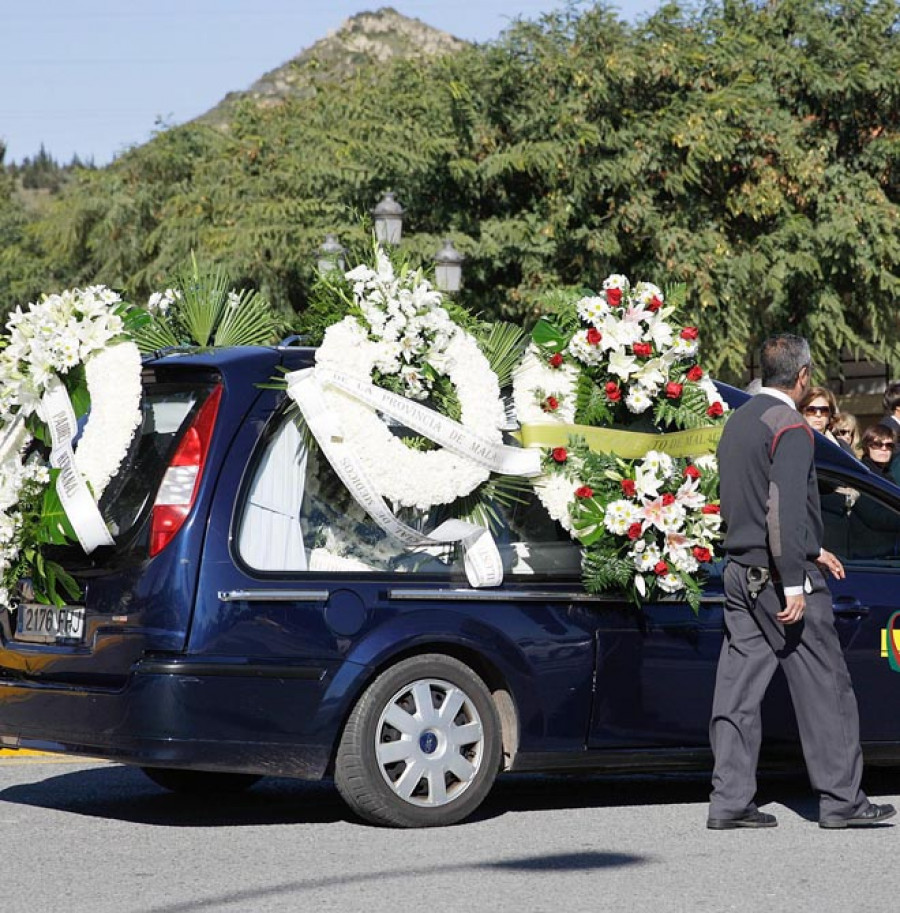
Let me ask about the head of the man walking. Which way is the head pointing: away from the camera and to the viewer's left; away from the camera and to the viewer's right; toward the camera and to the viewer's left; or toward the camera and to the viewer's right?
away from the camera and to the viewer's right

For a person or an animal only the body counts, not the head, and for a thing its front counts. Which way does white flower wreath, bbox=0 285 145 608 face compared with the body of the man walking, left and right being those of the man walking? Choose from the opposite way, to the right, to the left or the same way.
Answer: the opposite way

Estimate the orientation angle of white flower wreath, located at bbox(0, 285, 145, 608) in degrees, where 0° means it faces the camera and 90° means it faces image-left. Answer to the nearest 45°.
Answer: approximately 45°

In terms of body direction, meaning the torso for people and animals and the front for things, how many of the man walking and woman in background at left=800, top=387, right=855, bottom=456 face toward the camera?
1

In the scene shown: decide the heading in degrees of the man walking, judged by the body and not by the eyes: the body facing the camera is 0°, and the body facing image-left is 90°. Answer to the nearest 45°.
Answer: approximately 225°

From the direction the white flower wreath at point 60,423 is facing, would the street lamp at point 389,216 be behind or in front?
behind

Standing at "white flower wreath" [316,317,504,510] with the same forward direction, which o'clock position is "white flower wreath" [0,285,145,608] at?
"white flower wreath" [0,285,145,608] is roughly at 3 o'clock from "white flower wreath" [316,317,504,510].

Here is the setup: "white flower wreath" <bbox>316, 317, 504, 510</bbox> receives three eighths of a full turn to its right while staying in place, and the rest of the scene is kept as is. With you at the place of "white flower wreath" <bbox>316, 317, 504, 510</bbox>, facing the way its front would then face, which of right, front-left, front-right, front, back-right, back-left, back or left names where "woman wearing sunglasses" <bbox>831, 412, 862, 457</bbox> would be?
right

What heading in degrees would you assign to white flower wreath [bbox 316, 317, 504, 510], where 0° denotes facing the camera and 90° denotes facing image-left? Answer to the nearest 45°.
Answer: approximately 0°

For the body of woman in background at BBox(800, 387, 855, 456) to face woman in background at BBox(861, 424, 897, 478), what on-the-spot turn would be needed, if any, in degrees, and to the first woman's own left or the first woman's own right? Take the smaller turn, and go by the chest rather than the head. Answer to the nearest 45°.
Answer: approximately 135° to the first woman's own left
